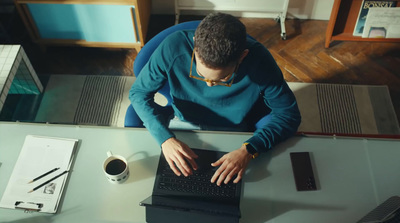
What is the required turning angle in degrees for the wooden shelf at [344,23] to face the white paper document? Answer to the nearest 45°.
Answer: approximately 45° to its right

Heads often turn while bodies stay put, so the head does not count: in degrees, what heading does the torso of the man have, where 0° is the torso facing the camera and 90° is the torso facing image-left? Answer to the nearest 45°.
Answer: approximately 0°

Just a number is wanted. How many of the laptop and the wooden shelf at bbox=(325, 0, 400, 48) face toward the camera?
1

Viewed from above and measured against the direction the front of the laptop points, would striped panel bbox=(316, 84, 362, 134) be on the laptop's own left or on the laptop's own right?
on the laptop's own right

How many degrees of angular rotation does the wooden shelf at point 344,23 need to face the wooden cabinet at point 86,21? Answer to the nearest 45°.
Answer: approximately 45° to its right

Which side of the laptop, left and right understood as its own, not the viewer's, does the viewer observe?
back

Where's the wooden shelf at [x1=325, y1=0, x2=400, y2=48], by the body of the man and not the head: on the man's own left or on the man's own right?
on the man's own left
